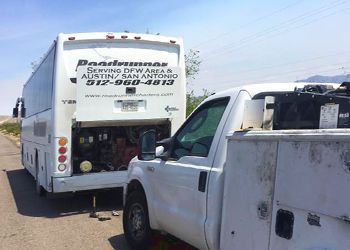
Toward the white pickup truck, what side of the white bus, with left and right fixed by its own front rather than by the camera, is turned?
back

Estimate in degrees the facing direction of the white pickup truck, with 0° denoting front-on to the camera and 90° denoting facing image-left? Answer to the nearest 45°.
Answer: approximately 135°

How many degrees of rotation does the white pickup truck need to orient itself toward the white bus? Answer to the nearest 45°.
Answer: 0° — it already faces it

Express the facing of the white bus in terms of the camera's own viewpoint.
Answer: facing away from the viewer

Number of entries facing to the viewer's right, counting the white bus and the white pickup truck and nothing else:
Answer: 0
